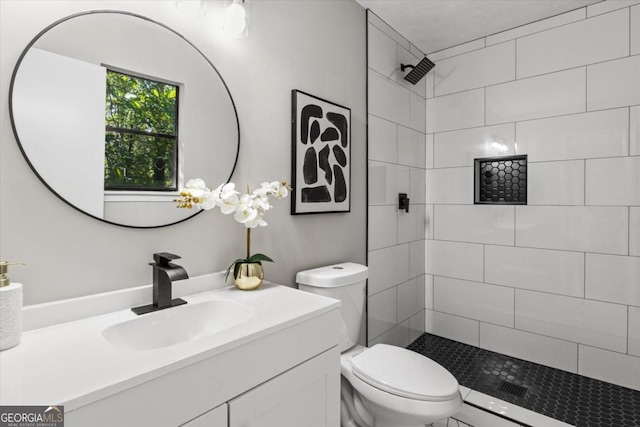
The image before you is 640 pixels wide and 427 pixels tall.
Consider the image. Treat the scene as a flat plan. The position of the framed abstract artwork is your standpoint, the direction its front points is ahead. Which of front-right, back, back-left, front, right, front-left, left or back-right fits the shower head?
left

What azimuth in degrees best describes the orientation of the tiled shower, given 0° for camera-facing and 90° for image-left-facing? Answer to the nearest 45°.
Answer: approximately 45°

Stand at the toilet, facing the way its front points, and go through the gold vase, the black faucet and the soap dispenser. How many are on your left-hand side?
0

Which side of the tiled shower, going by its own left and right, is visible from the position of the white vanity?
front

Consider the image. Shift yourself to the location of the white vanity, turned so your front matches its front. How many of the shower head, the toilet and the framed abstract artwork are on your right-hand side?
0

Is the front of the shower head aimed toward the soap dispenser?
no

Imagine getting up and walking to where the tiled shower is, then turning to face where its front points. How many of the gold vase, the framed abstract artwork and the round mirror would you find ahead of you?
3

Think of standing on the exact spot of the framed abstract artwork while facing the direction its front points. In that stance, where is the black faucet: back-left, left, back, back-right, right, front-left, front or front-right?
right

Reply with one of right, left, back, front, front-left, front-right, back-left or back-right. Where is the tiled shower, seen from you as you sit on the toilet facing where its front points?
left

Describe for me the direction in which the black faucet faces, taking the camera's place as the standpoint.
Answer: facing the viewer and to the right of the viewer
